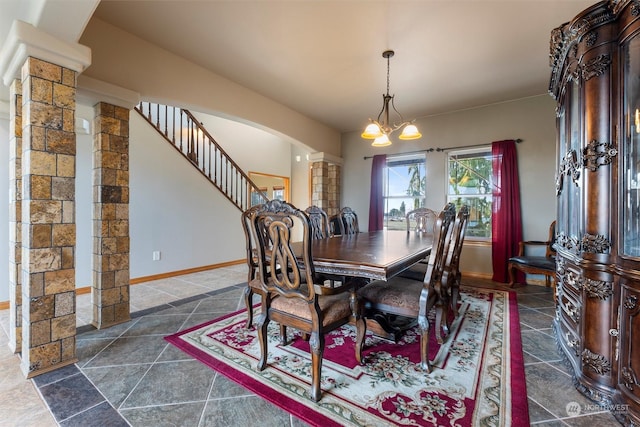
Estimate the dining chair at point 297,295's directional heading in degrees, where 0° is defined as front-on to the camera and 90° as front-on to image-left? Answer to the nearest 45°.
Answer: approximately 225°

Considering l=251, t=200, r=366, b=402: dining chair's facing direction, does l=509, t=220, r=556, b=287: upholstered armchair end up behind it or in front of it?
in front

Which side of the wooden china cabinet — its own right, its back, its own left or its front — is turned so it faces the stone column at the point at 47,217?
front

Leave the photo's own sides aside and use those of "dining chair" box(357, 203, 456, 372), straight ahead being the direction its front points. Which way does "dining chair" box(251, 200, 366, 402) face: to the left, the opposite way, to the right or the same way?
to the right

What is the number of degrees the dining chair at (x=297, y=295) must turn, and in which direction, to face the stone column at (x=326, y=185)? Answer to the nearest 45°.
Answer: approximately 45° to its left

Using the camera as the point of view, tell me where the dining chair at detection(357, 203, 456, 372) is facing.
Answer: facing away from the viewer and to the left of the viewer

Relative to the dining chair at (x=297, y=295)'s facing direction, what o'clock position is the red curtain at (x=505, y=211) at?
The red curtain is roughly at 12 o'clock from the dining chair.

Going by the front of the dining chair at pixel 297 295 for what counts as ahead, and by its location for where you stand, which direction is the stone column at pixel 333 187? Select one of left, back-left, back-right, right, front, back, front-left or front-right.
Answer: front-left

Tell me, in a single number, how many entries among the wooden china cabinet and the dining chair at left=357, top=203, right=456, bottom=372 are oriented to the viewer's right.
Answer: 0

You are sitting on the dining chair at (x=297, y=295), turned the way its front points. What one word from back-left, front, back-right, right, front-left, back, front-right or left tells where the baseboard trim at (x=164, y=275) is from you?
left

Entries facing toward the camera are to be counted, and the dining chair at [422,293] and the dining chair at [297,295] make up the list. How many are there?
0

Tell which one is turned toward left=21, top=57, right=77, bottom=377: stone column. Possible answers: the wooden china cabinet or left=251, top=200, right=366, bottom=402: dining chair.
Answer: the wooden china cabinet

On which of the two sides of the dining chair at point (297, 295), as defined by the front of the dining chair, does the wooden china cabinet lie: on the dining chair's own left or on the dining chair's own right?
on the dining chair's own right

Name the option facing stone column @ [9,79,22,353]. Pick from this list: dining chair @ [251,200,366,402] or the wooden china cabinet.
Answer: the wooden china cabinet

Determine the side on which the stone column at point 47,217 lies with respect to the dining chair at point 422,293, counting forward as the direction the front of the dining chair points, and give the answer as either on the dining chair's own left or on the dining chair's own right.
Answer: on the dining chair's own left

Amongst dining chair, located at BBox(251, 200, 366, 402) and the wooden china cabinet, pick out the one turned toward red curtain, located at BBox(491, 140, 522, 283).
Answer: the dining chair

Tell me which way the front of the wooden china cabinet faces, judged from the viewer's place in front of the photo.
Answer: facing the viewer and to the left of the viewer

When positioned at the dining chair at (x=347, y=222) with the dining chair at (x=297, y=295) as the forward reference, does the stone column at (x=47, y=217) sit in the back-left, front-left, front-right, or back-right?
front-right

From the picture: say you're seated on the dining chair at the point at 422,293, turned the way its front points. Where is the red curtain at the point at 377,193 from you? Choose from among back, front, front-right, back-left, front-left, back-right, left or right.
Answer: front-right

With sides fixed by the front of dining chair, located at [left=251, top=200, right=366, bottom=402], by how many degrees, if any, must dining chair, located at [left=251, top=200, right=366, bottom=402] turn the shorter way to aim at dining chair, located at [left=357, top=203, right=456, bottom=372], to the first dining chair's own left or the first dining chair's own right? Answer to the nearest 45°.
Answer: approximately 45° to the first dining chair's own right

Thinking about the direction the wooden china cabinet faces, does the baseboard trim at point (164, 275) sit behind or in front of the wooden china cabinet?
in front

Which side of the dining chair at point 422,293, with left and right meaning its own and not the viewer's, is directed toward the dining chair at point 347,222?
front
